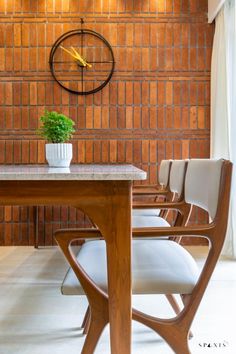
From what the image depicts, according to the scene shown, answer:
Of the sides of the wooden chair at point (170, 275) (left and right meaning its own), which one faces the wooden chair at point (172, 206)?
right

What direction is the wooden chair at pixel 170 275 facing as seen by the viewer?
to the viewer's left

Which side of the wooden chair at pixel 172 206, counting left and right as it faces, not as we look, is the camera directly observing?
left

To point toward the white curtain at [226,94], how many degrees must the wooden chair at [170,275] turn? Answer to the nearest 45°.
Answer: approximately 90° to its right
